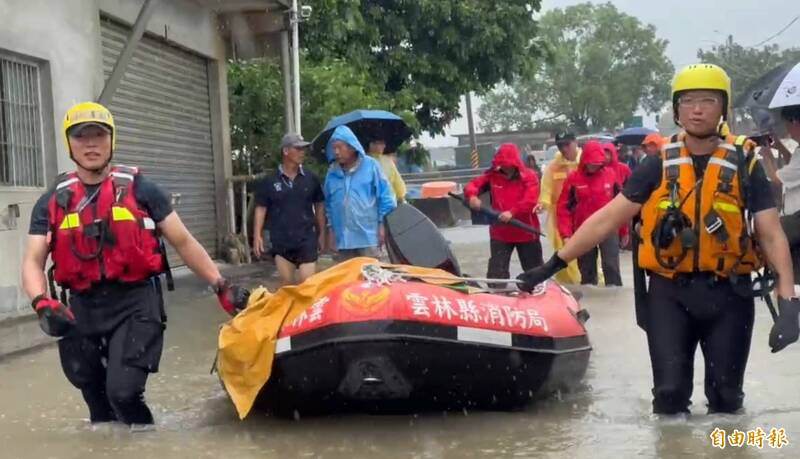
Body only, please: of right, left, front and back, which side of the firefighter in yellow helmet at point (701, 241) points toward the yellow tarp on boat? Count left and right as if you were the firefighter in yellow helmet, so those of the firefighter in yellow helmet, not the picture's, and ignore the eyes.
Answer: right

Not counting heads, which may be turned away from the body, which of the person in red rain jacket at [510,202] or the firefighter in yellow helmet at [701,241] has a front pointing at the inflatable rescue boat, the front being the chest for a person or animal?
the person in red rain jacket

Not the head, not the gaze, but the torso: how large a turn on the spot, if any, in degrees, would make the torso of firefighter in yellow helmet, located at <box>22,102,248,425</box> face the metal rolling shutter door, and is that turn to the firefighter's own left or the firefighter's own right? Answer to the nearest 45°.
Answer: approximately 180°

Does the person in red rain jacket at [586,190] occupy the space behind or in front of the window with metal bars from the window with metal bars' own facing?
in front

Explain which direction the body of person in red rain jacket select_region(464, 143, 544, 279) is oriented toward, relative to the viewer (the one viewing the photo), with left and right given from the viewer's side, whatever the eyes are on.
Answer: facing the viewer

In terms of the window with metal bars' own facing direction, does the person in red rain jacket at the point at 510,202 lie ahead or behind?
ahead

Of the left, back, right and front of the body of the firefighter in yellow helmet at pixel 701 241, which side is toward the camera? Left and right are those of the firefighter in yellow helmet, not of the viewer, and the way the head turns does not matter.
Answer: front

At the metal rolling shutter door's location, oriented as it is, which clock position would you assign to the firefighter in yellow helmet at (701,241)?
The firefighter in yellow helmet is roughly at 1 o'clock from the metal rolling shutter door.

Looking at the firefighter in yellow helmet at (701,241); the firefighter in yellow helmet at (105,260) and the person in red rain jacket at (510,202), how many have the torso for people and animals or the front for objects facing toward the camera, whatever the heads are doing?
3

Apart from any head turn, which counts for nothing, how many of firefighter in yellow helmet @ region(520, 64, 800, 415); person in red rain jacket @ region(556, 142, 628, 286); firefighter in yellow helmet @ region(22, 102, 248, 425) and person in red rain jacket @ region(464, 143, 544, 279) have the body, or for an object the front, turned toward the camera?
4

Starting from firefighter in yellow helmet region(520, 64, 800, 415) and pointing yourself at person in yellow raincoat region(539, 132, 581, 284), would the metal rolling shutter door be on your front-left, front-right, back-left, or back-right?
front-left

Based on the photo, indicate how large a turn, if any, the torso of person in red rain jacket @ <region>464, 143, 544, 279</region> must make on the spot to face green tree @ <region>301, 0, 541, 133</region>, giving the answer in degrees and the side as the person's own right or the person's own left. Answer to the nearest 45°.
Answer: approximately 180°

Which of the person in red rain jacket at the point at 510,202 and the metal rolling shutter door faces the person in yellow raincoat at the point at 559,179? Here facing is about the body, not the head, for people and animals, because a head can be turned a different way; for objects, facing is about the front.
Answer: the metal rolling shutter door

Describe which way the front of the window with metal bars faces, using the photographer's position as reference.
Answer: facing the viewer and to the right of the viewer

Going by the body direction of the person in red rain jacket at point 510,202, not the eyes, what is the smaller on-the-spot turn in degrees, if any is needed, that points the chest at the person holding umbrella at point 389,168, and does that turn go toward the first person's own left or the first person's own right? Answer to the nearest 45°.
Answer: approximately 135° to the first person's own right

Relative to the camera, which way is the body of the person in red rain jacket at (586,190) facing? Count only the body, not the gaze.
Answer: toward the camera
